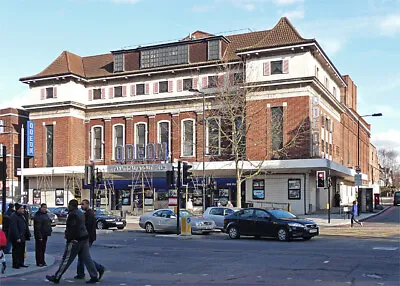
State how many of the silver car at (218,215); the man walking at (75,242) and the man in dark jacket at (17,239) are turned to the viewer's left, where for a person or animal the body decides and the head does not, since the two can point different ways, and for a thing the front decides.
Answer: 1

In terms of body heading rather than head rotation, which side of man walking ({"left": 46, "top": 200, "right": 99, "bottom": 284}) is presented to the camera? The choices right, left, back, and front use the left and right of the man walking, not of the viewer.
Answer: left

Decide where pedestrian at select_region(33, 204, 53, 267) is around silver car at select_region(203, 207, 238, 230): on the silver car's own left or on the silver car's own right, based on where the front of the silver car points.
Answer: on the silver car's own right

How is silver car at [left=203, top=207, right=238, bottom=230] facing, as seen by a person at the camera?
facing to the right of the viewer

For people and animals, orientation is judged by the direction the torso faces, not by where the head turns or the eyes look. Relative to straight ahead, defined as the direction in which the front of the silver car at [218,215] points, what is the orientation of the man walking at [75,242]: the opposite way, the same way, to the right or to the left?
the opposite way

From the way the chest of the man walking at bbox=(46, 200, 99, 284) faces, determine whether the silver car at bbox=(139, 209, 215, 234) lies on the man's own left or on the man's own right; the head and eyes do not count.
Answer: on the man's own right

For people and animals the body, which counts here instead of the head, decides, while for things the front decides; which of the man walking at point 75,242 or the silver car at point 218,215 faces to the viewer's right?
the silver car

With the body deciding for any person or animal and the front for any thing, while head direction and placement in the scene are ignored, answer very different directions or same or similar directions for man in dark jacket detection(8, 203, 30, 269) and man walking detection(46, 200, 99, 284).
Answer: very different directions
